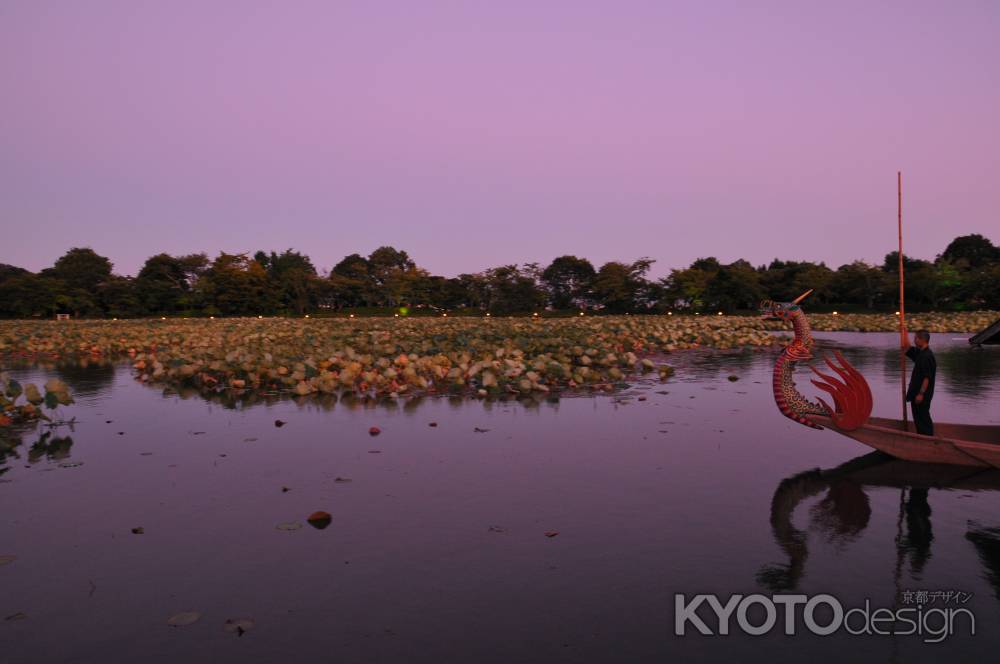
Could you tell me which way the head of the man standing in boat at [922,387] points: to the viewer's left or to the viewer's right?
to the viewer's left

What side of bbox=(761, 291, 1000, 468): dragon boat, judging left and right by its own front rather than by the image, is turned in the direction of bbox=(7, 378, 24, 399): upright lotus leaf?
front

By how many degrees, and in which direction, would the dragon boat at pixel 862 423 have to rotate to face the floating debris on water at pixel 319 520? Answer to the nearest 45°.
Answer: approximately 45° to its left

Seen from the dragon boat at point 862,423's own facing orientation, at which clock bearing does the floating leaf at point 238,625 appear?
The floating leaf is roughly at 10 o'clock from the dragon boat.

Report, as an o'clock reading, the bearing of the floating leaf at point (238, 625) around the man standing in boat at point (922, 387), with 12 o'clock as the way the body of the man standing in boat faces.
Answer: The floating leaf is roughly at 10 o'clock from the man standing in boat.

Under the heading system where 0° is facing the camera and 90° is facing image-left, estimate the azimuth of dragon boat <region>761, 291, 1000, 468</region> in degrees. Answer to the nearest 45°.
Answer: approximately 90°

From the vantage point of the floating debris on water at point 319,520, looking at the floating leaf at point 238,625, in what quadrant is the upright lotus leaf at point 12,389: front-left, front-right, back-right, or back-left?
back-right

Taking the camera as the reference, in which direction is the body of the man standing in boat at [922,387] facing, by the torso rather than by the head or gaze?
to the viewer's left
